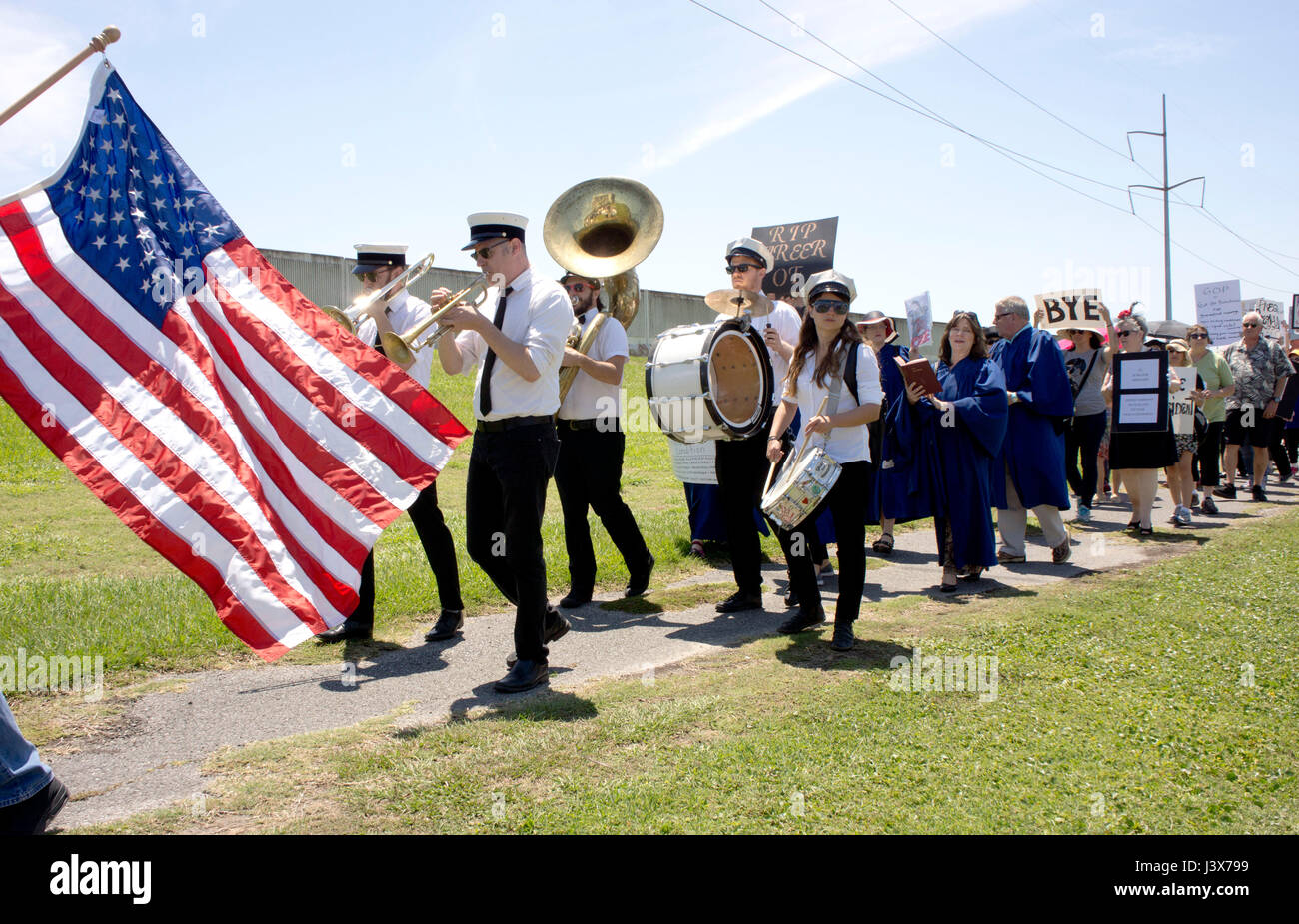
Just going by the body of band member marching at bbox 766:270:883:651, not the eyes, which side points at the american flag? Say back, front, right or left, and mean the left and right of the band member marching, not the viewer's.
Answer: front

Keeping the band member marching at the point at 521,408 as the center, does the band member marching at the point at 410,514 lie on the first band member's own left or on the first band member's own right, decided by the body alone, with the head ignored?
on the first band member's own right

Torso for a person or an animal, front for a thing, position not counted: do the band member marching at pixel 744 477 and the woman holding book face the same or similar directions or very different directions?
same or similar directions

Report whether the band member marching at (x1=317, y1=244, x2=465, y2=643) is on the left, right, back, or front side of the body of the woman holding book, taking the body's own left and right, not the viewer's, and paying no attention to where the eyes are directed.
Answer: front

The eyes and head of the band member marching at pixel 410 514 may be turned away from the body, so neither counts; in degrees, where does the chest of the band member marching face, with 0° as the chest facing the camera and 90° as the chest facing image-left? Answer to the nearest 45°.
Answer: approximately 45°

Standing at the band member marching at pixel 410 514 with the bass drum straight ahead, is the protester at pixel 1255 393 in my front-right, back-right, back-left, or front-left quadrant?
front-left

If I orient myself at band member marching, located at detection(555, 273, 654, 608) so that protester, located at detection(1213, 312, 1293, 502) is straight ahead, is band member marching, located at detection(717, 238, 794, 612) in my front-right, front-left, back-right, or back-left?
front-right

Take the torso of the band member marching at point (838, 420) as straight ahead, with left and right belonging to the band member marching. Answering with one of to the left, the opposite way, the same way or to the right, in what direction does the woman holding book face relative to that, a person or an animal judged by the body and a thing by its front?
the same way

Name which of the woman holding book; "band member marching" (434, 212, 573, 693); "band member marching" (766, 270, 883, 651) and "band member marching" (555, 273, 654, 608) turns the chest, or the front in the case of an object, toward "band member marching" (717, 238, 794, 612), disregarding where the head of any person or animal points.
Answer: the woman holding book

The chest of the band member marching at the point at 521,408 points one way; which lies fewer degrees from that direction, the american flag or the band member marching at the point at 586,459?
the american flag

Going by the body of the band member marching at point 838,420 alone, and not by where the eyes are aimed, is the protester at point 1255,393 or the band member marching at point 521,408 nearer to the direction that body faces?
the band member marching

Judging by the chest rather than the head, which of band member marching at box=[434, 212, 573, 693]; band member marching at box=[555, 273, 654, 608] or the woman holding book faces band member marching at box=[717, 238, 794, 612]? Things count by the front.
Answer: the woman holding book

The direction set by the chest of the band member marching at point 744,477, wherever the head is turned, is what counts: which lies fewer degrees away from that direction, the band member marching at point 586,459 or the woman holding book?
the band member marching

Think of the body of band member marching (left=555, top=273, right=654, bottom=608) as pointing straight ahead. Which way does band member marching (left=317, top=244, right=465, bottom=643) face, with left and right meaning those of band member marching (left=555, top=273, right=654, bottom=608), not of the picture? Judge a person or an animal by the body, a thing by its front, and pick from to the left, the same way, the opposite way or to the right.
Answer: the same way

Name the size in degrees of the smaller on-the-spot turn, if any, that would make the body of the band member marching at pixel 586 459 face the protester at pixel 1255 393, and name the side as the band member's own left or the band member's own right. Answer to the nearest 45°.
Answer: approximately 180°

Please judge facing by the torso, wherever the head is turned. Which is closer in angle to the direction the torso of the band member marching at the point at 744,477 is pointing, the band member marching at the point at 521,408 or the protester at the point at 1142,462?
the band member marching

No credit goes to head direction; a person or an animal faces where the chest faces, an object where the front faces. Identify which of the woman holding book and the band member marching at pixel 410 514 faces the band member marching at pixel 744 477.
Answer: the woman holding book

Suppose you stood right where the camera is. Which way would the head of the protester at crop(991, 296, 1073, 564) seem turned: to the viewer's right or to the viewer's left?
to the viewer's left

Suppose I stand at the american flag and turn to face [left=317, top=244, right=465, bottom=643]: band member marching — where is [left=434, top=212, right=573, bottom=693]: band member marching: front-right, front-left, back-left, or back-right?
front-right

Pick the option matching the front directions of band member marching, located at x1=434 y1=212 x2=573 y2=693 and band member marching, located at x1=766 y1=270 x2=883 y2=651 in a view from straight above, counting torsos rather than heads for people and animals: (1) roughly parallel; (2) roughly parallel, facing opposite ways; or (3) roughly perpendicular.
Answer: roughly parallel
